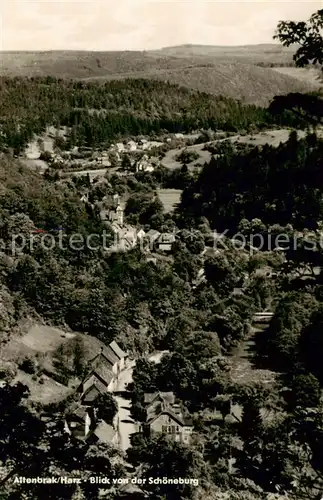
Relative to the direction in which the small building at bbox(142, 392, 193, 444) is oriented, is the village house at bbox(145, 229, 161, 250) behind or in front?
behind

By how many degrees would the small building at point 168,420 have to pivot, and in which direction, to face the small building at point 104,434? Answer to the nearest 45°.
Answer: approximately 90° to its right

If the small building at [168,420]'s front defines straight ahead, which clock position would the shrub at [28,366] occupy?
The shrub is roughly at 4 o'clock from the small building.

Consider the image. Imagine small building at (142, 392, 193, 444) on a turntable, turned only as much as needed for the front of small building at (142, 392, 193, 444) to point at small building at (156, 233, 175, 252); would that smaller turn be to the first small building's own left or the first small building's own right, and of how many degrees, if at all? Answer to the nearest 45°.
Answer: approximately 180°

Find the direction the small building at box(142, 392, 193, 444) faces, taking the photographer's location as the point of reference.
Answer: facing the viewer

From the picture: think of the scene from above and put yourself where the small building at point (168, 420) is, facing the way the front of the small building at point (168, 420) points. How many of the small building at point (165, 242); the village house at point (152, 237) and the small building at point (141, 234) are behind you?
3

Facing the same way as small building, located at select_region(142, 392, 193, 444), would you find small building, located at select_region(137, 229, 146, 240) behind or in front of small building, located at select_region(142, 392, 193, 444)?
behind
